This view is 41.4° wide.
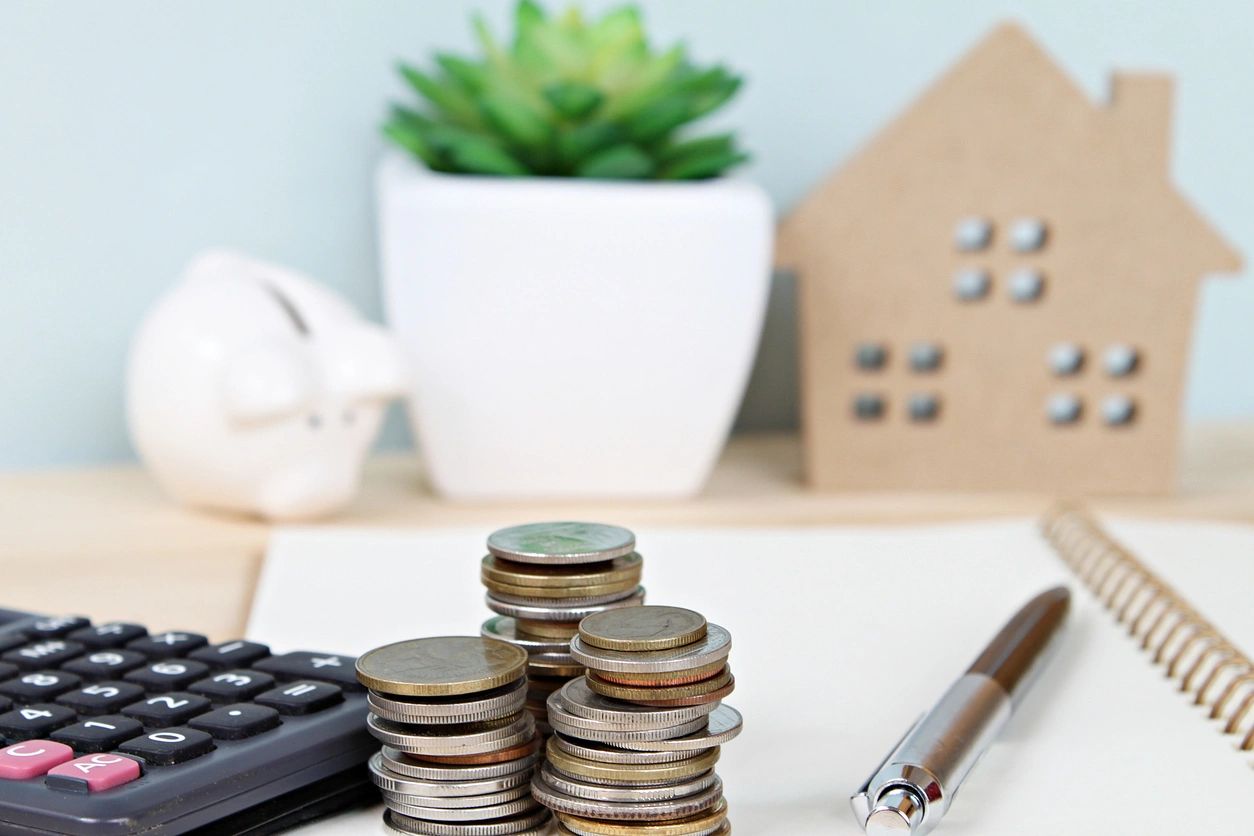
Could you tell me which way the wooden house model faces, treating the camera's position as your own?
facing the viewer

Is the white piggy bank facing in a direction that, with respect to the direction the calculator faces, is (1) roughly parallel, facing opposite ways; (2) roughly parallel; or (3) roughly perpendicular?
roughly parallel

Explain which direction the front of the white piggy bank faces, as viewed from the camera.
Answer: facing the viewer and to the right of the viewer

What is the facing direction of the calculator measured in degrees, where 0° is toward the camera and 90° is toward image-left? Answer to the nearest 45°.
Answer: approximately 315°

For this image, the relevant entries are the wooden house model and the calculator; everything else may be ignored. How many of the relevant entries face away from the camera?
0

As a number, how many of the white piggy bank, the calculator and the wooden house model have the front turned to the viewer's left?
0
